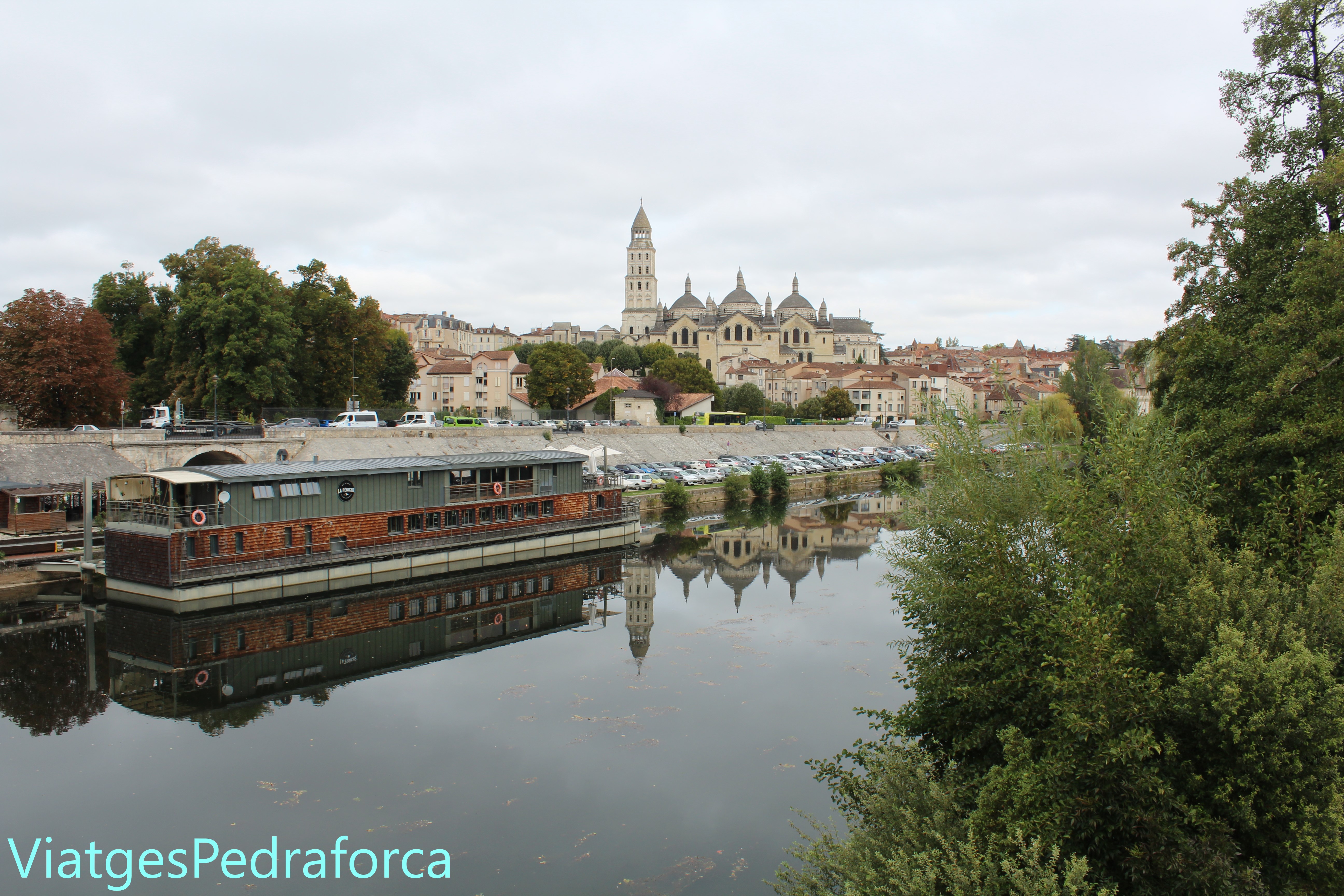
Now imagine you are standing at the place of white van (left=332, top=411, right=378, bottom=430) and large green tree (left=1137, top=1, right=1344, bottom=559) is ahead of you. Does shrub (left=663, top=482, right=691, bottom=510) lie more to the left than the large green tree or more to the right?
left
